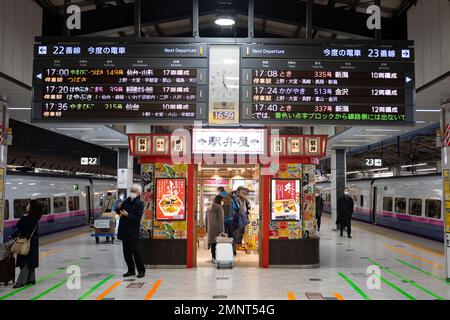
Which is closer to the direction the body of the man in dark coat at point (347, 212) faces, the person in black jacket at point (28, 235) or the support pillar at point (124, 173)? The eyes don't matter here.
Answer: the person in black jacket

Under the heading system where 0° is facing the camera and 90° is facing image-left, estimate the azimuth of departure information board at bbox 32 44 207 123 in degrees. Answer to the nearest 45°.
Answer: approximately 0°

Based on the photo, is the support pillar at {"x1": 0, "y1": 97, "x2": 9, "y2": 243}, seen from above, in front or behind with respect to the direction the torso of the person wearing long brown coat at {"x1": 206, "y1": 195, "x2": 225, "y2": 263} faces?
behind

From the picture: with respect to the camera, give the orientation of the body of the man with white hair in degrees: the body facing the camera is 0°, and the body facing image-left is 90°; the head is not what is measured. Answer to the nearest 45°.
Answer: approximately 45°

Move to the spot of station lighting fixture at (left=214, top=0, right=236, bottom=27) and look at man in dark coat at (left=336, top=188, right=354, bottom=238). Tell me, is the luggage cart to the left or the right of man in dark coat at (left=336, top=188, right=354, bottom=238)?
left

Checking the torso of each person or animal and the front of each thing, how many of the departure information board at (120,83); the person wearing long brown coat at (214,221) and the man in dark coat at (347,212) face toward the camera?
2

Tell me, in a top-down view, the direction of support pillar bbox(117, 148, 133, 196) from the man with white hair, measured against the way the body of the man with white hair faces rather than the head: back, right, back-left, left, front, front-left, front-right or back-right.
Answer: back-right

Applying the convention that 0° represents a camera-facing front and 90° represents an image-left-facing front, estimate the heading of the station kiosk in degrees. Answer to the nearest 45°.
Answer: approximately 0°

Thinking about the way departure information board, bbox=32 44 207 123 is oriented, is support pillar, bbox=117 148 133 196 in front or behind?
behind
